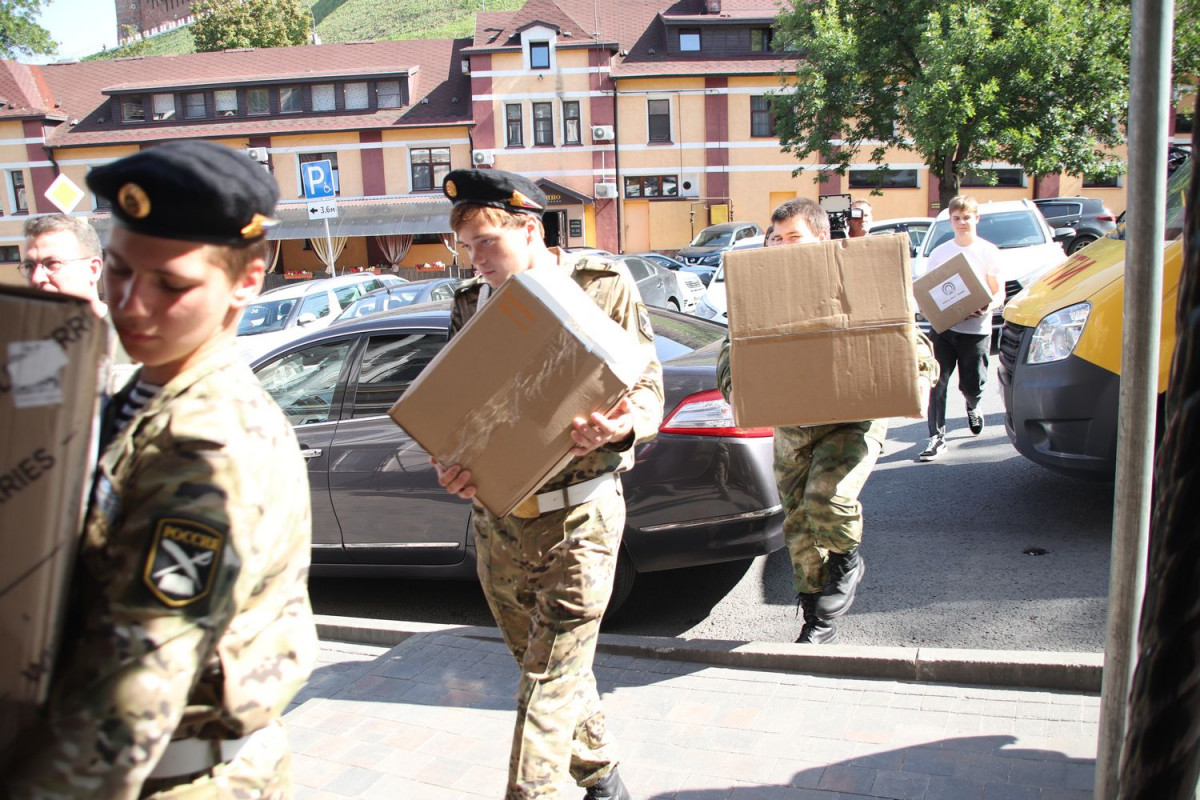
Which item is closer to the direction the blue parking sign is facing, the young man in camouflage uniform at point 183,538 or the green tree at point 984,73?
the young man in camouflage uniform

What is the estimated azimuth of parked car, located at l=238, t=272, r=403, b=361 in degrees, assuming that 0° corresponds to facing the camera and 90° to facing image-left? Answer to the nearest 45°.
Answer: approximately 45°

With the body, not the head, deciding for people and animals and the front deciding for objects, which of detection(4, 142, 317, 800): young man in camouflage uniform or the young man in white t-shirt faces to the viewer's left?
the young man in camouflage uniform

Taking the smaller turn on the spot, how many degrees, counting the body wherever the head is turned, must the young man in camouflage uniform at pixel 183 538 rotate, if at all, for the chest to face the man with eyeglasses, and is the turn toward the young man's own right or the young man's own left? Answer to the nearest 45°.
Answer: approximately 90° to the young man's own right

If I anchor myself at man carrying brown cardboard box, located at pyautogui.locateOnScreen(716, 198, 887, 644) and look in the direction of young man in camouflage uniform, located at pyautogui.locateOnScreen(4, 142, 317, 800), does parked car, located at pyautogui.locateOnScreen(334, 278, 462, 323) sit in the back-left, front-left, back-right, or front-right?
back-right

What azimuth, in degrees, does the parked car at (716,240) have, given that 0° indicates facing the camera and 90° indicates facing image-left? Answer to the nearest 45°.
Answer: approximately 45°

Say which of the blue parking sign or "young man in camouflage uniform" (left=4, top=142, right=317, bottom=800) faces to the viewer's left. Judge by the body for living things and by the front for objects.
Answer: the young man in camouflage uniform

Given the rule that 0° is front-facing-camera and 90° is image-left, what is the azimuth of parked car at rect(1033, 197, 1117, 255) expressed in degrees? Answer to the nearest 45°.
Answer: approximately 90°

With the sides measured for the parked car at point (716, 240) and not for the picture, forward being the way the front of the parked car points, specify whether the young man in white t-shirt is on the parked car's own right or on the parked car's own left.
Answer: on the parked car's own left

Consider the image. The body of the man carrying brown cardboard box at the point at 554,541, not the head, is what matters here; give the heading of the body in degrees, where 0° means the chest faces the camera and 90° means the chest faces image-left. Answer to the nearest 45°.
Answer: approximately 45°

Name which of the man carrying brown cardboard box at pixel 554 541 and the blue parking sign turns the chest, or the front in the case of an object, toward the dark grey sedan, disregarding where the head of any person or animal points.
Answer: the blue parking sign
